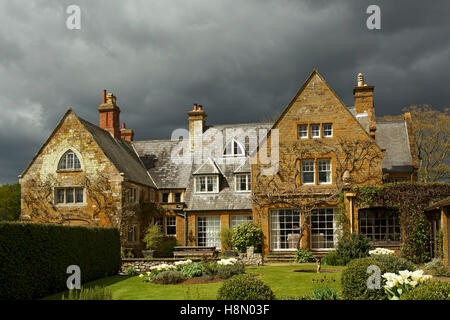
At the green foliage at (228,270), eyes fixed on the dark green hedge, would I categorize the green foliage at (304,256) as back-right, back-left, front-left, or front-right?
back-right

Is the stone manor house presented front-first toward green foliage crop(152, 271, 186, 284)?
yes

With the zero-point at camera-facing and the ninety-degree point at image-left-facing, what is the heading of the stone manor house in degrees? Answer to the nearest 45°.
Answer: approximately 0°

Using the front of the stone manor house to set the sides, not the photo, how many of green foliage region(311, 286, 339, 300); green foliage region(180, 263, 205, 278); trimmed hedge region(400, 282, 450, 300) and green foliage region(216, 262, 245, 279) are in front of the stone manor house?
4

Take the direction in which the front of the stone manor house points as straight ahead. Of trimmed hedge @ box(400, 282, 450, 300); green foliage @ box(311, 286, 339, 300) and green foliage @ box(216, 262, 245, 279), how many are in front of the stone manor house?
3

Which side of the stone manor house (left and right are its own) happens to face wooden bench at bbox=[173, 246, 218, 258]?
front

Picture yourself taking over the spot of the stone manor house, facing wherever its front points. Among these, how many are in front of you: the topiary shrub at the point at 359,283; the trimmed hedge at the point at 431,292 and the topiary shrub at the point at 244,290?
3

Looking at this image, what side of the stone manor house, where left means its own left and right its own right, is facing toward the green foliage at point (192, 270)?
front

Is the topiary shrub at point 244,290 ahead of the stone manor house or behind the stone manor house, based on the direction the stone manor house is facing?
ahead
